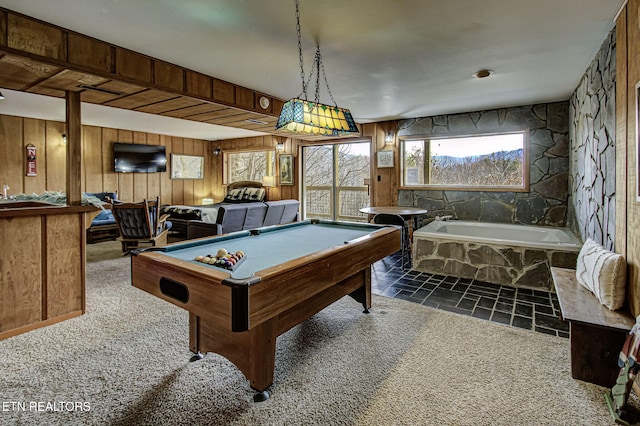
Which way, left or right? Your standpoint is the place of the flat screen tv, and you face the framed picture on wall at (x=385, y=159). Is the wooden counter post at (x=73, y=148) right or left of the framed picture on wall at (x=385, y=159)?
right

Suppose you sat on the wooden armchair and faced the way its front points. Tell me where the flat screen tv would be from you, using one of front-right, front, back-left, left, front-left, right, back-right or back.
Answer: front-left

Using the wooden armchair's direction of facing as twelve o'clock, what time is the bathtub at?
The bathtub is roughly at 3 o'clock from the wooden armchair.
